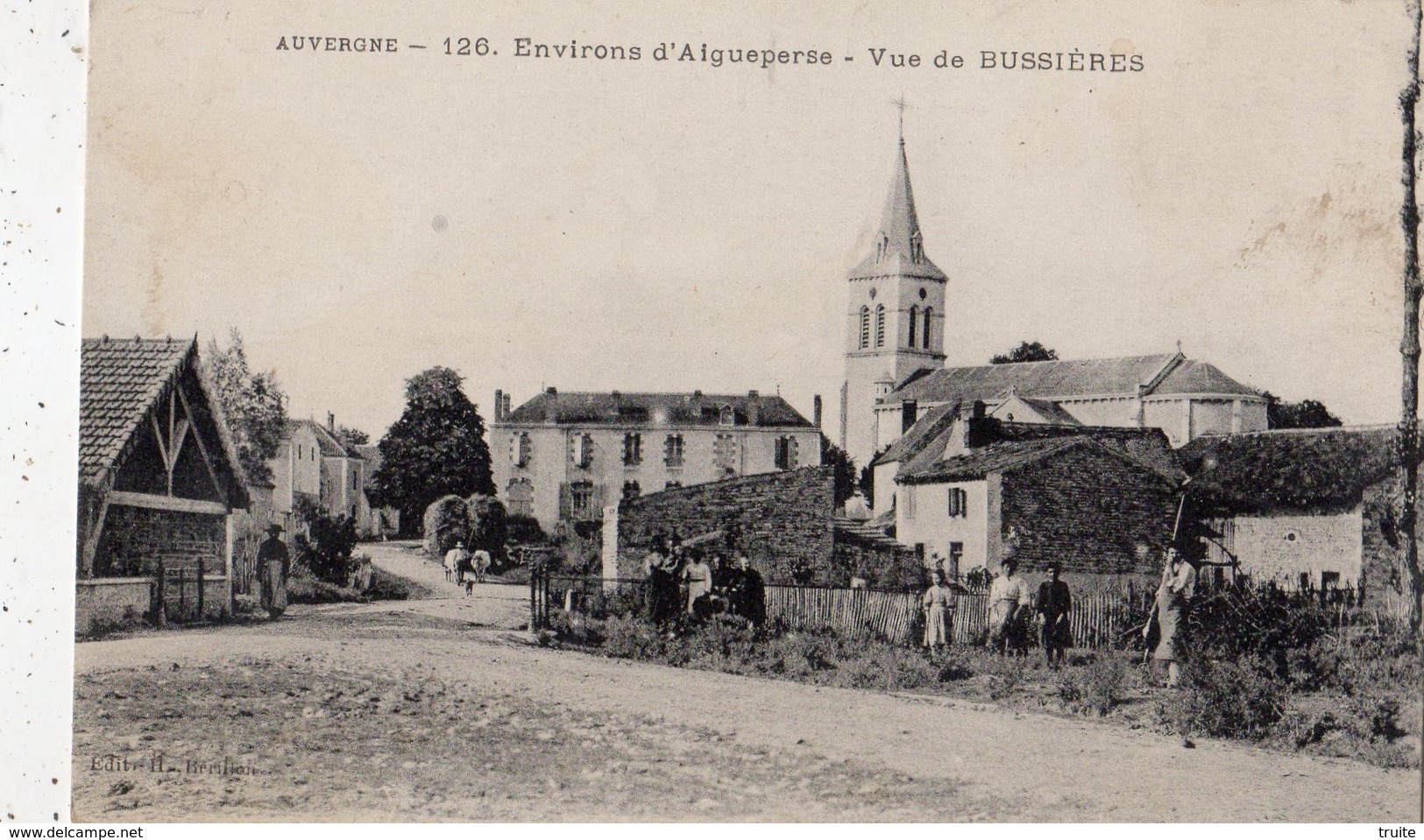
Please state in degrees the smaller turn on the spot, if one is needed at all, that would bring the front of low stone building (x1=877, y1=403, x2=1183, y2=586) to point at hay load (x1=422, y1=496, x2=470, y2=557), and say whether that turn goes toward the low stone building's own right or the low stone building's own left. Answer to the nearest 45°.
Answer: approximately 45° to the low stone building's own right

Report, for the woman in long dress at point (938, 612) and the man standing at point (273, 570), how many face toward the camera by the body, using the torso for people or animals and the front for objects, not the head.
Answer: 2

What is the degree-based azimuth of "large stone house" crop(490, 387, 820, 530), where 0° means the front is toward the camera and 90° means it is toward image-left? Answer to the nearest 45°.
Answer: approximately 0°

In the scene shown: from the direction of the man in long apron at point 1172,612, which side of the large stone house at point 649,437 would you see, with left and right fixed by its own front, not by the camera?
front

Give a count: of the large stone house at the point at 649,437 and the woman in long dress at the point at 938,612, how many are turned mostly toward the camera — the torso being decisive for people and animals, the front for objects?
2
